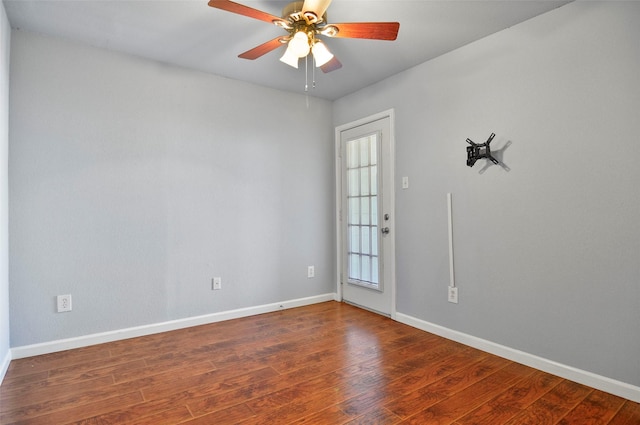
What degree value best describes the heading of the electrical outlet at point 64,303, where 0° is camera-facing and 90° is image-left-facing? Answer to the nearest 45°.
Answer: approximately 0°

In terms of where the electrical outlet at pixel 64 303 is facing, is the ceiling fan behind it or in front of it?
in front

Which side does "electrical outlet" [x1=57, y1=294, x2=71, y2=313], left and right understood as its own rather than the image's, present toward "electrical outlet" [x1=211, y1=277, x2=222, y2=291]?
left

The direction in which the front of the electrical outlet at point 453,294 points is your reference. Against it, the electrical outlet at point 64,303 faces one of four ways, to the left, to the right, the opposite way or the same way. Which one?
to the left

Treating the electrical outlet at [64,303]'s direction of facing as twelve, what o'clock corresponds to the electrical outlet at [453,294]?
the electrical outlet at [453,294] is roughly at 10 o'clock from the electrical outlet at [64,303].

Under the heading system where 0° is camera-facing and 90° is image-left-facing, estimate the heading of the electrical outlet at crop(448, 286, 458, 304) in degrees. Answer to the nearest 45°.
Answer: approximately 45°

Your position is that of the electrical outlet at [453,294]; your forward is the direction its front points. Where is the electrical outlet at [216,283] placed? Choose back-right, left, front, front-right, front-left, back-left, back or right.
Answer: front-right

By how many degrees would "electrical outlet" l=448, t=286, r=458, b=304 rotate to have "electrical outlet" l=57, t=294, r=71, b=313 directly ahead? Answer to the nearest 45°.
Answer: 0° — it already faces it

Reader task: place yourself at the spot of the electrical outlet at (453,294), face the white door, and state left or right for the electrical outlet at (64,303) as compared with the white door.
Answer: left

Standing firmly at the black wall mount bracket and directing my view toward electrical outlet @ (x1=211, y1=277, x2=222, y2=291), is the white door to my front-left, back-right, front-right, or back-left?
front-right

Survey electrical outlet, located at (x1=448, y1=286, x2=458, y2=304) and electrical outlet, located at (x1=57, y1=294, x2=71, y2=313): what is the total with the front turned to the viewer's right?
0
